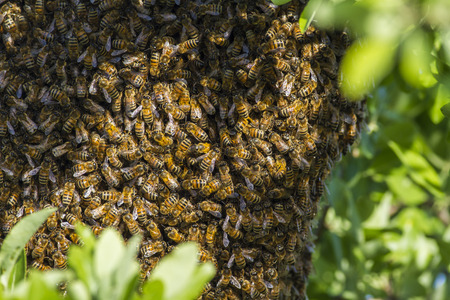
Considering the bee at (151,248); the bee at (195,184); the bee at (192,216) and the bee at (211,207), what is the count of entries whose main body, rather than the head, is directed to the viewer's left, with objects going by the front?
2

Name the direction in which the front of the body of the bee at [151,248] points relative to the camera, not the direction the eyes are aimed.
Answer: to the viewer's right
